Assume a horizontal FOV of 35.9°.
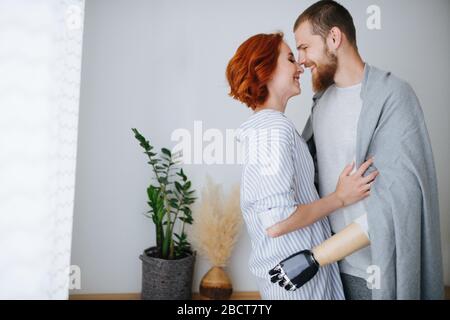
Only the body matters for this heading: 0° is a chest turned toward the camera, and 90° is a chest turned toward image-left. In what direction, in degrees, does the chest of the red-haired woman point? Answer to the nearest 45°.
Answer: approximately 270°

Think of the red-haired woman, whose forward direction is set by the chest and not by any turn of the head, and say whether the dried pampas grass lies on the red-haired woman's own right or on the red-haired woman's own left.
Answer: on the red-haired woman's own left

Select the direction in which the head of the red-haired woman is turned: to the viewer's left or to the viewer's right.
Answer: to the viewer's right

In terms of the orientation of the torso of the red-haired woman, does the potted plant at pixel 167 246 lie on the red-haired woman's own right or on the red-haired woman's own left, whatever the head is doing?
on the red-haired woman's own left

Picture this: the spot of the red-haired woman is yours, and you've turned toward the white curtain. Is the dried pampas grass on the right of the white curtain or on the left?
right

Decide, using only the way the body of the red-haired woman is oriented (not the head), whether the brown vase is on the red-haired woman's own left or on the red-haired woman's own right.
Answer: on the red-haired woman's own left

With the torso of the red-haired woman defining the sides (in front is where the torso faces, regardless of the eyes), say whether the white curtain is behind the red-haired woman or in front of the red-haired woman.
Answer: behind
